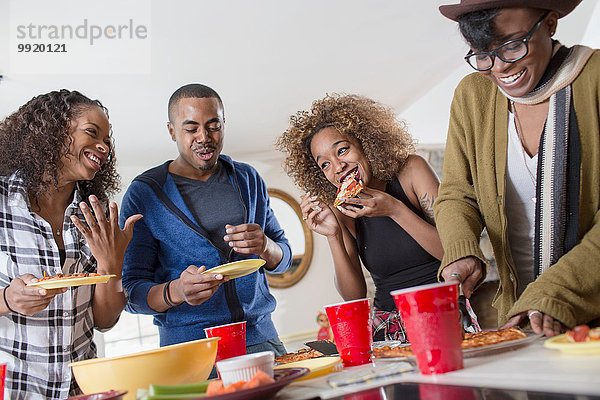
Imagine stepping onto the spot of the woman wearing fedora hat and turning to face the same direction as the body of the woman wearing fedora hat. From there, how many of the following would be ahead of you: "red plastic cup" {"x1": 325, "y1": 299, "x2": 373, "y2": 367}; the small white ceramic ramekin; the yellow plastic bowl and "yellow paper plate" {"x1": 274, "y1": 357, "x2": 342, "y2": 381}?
4

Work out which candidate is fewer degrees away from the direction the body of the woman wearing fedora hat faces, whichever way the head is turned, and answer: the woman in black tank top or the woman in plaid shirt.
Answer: the woman in plaid shirt

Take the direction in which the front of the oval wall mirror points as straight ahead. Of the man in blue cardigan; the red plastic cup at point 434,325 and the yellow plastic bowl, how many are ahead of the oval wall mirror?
3

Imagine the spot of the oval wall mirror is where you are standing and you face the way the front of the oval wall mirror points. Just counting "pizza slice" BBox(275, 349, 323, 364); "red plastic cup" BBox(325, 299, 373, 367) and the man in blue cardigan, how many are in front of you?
3

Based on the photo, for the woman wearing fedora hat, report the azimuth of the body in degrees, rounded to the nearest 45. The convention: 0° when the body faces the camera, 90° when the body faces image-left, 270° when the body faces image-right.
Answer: approximately 45°

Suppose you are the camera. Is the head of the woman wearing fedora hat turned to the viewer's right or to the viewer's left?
to the viewer's left

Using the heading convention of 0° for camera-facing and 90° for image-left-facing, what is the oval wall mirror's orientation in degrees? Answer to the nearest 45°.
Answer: approximately 0°

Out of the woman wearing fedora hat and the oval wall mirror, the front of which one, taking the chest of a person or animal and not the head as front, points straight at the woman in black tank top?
the oval wall mirror

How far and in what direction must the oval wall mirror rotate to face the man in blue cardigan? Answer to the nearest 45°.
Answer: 0° — it already faces them

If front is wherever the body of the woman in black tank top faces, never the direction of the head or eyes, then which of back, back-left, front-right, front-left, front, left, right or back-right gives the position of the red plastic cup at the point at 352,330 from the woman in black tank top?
front-left

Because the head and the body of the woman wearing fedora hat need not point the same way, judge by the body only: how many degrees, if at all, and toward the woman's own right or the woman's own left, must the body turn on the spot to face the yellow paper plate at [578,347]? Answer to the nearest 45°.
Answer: approximately 45° to the woman's own left
